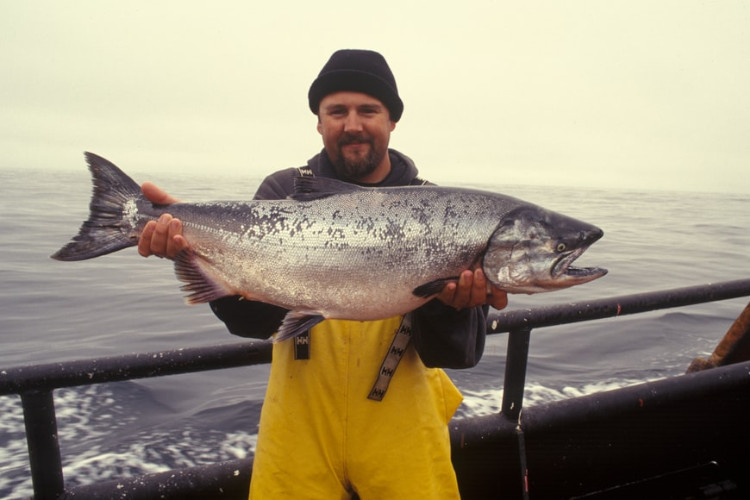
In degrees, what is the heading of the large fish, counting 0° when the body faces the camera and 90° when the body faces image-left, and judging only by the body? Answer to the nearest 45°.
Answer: approximately 270°

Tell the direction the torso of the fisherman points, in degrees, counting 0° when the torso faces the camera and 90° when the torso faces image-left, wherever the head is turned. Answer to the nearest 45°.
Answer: approximately 0°
